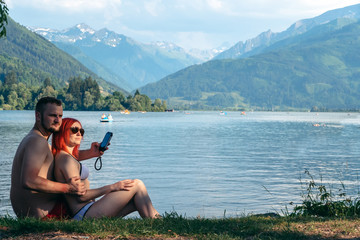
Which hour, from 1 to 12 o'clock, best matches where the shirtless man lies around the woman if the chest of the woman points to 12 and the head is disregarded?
The shirtless man is roughly at 5 o'clock from the woman.

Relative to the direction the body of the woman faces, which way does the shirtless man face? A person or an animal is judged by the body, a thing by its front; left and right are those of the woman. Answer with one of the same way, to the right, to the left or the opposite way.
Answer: the same way

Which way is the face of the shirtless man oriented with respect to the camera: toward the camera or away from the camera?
toward the camera

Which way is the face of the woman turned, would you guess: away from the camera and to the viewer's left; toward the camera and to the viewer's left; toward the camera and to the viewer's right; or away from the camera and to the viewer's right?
toward the camera and to the viewer's right

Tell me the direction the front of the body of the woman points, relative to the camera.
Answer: to the viewer's right
